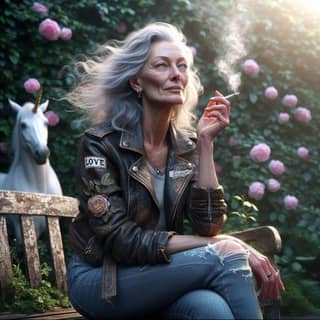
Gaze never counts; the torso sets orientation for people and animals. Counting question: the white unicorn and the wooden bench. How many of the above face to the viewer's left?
0

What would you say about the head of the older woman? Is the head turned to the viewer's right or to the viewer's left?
to the viewer's right

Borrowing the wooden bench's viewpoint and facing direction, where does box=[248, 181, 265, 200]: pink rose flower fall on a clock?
The pink rose flower is roughly at 9 o'clock from the wooden bench.

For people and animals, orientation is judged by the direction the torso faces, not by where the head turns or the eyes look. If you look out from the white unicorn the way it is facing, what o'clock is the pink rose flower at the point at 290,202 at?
The pink rose flower is roughly at 10 o'clock from the white unicorn.

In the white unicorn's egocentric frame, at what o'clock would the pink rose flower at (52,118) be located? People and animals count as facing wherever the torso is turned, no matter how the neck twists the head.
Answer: The pink rose flower is roughly at 8 o'clock from the white unicorn.

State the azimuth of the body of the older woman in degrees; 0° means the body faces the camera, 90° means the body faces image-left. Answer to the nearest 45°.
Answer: approximately 315°

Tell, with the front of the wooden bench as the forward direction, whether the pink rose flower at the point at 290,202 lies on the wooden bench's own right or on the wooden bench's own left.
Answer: on the wooden bench's own left

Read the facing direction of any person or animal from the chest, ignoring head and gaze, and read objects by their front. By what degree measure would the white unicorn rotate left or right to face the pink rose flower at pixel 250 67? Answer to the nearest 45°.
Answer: approximately 90° to its left

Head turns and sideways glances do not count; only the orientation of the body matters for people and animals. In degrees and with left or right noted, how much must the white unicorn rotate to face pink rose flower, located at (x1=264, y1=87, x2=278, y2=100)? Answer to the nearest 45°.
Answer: approximately 90° to its left

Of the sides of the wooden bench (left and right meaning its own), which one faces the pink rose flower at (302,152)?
left

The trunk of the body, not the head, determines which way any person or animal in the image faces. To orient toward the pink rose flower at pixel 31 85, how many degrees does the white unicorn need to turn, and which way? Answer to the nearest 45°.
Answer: approximately 135° to its left

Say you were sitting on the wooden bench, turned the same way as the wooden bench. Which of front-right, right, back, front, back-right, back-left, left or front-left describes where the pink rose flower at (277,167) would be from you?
left

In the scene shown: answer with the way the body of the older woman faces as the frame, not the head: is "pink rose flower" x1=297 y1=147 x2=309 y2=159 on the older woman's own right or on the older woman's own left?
on the older woman's own left

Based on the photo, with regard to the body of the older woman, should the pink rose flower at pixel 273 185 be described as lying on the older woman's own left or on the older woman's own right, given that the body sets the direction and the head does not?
on the older woman's own left

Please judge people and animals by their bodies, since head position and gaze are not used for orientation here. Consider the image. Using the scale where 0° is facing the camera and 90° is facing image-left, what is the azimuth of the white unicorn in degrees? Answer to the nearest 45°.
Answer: approximately 315°
